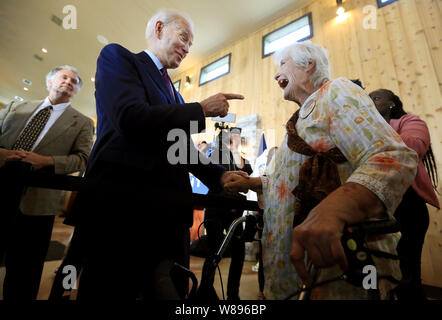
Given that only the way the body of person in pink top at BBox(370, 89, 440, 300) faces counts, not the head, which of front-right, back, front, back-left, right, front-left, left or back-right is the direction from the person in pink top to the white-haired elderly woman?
left

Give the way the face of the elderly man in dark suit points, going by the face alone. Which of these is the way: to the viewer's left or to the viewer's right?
to the viewer's right

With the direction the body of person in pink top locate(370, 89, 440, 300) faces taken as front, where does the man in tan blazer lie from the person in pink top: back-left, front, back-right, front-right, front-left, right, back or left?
front-left

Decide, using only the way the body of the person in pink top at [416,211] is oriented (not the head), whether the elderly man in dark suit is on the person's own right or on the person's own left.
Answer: on the person's own left

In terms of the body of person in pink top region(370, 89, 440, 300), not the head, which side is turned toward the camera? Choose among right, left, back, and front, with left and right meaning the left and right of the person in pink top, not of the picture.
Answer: left

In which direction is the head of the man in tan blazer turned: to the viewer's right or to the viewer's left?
to the viewer's right

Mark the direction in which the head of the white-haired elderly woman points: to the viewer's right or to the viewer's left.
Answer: to the viewer's left
